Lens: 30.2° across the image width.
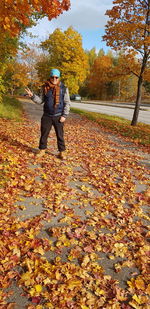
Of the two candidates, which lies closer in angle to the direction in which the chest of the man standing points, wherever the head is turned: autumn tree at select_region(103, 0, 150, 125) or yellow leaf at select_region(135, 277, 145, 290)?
the yellow leaf

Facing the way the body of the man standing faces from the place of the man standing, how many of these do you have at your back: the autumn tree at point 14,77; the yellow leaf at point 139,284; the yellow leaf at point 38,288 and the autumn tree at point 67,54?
2

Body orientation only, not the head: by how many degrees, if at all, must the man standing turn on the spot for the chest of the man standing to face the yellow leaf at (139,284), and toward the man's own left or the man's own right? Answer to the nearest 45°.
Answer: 0° — they already face it

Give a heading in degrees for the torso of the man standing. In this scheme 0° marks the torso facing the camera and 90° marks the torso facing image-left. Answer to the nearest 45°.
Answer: approximately 0°

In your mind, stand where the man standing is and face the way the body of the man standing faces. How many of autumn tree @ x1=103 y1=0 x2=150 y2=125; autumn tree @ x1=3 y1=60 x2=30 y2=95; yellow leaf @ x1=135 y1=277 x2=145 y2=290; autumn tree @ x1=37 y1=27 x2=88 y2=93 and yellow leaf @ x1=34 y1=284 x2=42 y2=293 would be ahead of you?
2

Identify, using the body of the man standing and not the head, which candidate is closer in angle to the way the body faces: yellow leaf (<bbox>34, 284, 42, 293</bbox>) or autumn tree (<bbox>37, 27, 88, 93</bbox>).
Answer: the yellow leaf

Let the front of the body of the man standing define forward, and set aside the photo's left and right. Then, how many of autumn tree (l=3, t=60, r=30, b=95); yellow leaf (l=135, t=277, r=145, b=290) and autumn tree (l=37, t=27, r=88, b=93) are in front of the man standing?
1

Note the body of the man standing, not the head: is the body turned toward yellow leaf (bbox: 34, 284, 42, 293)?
yes

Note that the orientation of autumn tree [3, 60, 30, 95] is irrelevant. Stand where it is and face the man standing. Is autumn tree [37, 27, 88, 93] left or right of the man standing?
left

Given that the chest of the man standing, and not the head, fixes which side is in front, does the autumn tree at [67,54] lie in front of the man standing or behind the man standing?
behind

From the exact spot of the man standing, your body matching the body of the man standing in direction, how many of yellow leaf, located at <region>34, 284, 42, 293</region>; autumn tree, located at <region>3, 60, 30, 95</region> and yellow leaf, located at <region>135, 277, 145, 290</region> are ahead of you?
2

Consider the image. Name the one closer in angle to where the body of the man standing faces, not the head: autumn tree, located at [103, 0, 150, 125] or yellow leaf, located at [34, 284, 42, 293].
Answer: the yellow leaf

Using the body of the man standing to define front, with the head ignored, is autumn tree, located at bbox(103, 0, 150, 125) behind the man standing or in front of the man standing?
behind

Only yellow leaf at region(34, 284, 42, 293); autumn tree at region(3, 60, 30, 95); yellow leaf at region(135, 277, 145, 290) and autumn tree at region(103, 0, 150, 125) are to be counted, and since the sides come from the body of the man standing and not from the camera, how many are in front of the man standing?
2

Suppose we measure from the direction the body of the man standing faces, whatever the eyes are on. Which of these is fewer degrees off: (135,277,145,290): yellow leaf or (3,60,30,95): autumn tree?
the yellow leaf

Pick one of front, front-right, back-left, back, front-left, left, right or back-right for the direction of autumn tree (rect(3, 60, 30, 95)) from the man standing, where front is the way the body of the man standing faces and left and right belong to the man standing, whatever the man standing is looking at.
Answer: back
